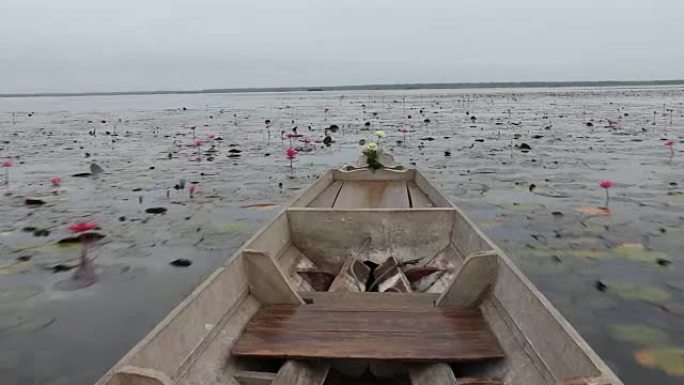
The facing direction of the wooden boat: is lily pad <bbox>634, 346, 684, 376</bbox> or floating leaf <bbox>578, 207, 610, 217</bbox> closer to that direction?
the floating leaf

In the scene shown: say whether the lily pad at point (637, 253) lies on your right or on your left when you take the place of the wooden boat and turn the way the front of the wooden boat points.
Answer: on your right

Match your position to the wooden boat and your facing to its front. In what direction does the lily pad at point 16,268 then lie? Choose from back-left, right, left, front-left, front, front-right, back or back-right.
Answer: front-left

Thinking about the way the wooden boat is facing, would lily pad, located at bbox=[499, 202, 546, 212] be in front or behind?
in front

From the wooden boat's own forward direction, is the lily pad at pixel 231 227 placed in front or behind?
in front

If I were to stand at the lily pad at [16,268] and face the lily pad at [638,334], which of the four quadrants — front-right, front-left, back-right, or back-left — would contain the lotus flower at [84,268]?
front-left

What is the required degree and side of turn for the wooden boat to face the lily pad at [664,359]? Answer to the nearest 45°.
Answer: approximately 90° to its right

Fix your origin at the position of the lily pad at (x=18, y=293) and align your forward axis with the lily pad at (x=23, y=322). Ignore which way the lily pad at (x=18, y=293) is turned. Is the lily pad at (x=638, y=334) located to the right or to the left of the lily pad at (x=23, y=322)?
left

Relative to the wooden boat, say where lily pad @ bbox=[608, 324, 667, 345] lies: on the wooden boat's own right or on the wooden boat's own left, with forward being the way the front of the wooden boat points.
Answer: on the wooden boat's own right

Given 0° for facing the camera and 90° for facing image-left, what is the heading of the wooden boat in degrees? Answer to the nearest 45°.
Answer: approximately 180°

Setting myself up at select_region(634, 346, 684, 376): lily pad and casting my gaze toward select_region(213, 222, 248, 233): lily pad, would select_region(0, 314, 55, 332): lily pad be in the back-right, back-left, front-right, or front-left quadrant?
front-left

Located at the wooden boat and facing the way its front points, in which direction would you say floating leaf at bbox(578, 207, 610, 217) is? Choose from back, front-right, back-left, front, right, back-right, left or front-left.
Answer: front-right

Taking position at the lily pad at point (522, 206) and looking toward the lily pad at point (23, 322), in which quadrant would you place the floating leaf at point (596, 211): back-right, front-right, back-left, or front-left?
back-left

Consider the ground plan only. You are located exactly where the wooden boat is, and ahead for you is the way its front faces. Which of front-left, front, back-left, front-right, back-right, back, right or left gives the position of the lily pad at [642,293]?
front-right
